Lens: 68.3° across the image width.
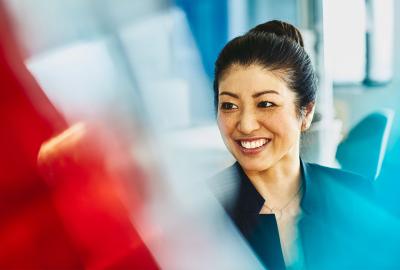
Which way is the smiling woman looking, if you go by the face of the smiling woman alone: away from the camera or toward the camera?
toward the camera
